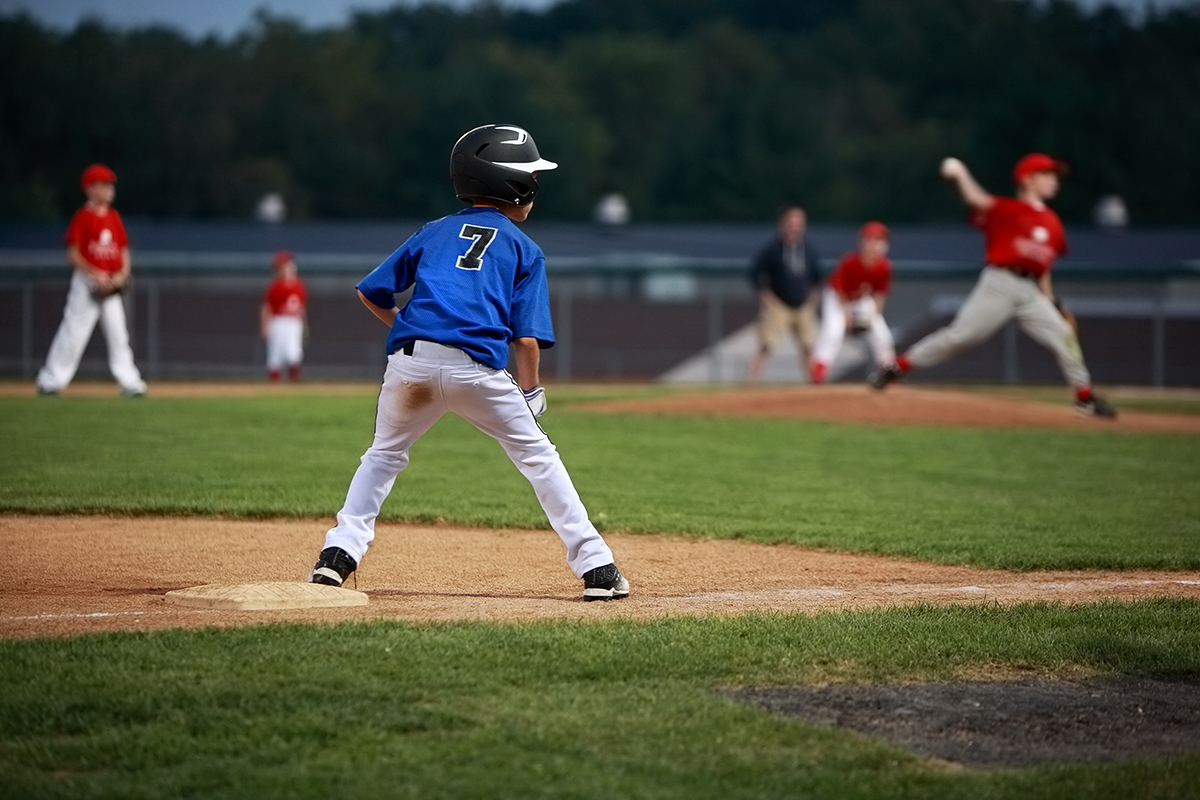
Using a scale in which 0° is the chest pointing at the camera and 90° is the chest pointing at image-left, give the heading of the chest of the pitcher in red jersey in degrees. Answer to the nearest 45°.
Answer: approximately 315°

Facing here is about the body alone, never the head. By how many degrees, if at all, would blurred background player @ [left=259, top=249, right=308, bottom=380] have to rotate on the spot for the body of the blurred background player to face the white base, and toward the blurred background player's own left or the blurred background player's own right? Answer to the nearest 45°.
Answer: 0° — they already face it

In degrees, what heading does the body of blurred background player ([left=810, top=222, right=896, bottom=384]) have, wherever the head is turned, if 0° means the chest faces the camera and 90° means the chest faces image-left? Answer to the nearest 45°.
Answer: approximately 315°

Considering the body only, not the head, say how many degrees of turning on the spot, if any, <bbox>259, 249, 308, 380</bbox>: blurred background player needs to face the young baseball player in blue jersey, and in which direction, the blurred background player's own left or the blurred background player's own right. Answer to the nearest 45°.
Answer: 0° — they already face them

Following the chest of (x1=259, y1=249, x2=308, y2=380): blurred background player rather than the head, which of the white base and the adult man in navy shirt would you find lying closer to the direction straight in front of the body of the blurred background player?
the white base

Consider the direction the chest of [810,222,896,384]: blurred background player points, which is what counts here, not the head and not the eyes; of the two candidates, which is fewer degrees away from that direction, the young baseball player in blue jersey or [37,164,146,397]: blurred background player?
the young baseball player in blue jersey

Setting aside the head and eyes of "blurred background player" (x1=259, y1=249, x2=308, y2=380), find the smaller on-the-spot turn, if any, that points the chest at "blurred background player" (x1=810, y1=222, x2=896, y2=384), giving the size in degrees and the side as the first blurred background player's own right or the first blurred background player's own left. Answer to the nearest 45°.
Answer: approximately 45° to the first blurred background player's own left

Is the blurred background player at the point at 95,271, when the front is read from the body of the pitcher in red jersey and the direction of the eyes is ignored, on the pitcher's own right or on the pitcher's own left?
on the pitcher's own right

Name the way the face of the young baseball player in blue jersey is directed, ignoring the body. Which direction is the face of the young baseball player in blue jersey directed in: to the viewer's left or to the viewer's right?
to the viewer's right
